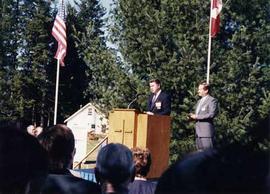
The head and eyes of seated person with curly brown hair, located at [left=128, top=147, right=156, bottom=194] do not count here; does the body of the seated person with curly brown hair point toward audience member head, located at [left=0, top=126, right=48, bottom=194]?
no

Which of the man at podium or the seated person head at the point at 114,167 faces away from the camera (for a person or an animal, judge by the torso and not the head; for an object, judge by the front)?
the seated person head

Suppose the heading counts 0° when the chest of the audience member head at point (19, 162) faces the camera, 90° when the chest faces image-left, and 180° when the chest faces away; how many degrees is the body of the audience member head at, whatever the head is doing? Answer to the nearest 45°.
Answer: approximately 180°

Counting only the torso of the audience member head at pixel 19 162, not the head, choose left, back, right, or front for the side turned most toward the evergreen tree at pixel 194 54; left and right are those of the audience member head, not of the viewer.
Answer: front

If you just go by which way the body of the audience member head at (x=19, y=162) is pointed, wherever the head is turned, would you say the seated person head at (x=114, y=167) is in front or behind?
in front

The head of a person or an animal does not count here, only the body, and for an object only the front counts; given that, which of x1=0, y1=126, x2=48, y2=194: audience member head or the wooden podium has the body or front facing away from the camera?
the audience member head

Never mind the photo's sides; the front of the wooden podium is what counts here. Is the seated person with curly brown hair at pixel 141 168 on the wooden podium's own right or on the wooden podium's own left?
on the wooden podium's own left

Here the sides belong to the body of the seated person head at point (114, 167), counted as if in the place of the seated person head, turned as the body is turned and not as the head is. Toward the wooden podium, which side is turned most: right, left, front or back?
front

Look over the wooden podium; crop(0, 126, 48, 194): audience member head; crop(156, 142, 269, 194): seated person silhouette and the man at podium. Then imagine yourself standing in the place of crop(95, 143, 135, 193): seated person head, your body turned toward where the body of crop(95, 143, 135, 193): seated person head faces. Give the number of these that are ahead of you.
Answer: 2

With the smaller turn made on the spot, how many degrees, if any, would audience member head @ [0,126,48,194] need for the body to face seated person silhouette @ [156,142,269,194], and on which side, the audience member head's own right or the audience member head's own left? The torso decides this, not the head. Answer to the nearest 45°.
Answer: approximately 135° to the audience member head's own right

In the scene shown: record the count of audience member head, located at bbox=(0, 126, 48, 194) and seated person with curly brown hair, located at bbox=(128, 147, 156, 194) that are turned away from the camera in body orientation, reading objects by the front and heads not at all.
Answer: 2

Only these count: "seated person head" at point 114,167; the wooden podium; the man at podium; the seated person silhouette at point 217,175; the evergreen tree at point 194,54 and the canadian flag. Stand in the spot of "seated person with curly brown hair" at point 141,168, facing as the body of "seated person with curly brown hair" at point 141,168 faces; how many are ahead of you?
4

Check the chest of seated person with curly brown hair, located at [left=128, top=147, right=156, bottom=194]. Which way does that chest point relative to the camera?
away from the camera

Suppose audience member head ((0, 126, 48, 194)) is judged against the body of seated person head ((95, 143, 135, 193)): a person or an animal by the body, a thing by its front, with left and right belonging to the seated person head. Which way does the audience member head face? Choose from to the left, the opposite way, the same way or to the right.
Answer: the same way

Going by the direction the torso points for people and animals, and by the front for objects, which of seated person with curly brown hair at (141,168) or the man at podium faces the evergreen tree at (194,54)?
the seated person with curly brown hair

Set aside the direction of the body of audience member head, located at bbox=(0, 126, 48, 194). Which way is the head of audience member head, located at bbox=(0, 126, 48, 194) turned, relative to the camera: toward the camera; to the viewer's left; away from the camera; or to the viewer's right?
away from the camera

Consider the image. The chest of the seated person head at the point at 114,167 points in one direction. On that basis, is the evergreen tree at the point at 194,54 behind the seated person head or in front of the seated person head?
in front
